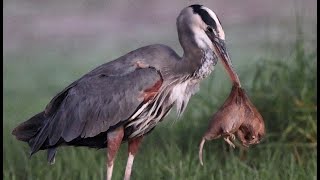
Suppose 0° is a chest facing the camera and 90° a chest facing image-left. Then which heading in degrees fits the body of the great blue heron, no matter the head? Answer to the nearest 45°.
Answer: approximately 270°
